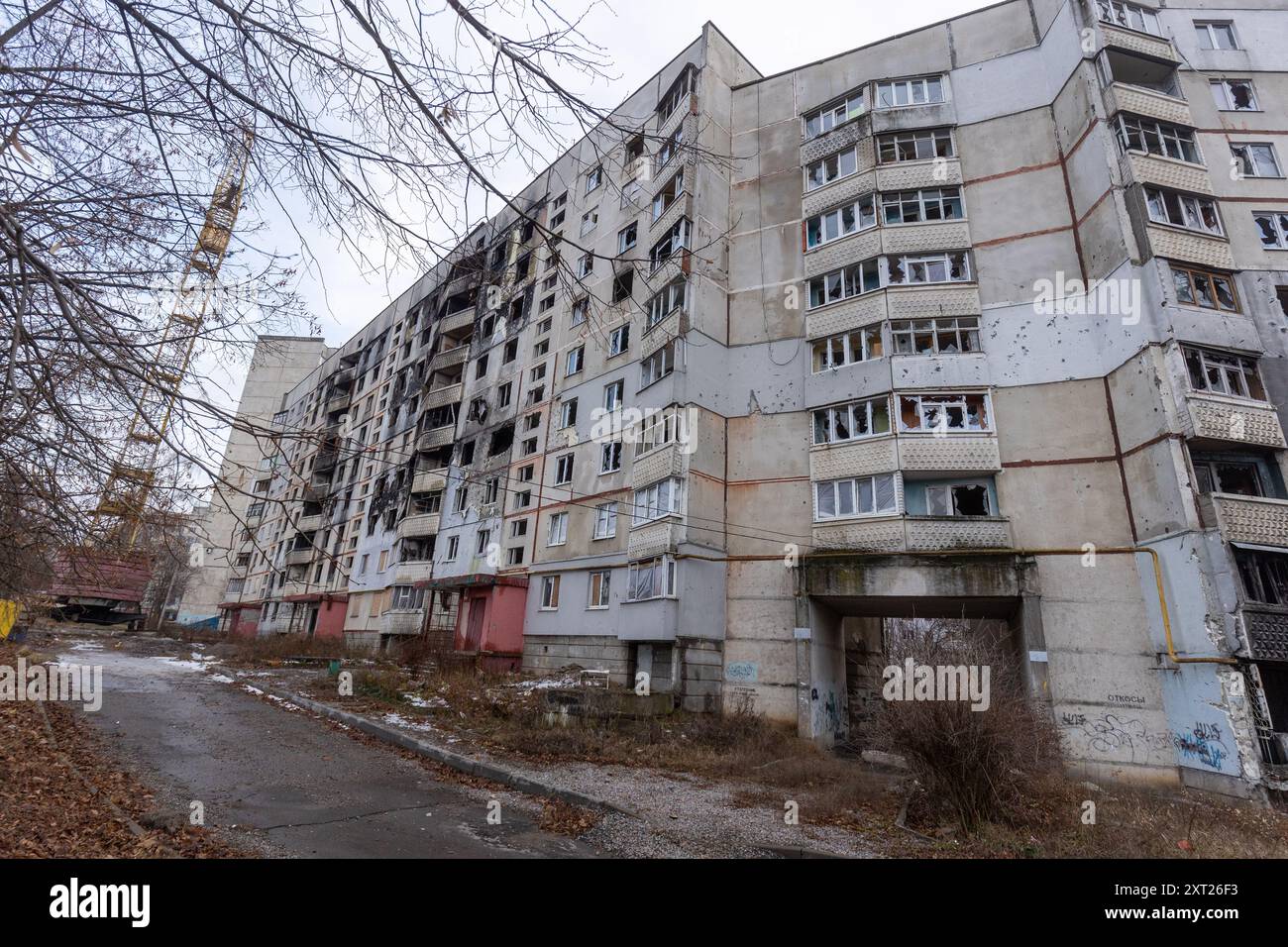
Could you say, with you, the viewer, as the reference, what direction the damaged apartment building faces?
facing the viewer and to the left of the viewer

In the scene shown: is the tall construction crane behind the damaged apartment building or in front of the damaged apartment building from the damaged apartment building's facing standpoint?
in front

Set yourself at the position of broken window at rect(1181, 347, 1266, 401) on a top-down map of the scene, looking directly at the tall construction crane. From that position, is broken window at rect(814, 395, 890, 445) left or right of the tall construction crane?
right
